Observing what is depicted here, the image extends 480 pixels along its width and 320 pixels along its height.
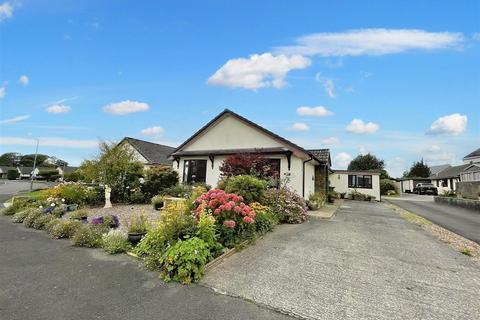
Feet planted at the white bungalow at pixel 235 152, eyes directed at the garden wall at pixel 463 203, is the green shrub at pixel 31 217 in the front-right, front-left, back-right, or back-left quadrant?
back-right

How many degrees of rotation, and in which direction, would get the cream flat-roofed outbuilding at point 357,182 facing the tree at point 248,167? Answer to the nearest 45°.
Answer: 0° — it already faces it

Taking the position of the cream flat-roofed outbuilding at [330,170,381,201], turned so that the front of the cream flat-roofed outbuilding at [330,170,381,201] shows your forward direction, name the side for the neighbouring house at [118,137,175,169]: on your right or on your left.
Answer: on your right

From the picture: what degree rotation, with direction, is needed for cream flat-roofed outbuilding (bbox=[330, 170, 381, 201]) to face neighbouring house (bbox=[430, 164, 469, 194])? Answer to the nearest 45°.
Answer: approximately 135° to its left

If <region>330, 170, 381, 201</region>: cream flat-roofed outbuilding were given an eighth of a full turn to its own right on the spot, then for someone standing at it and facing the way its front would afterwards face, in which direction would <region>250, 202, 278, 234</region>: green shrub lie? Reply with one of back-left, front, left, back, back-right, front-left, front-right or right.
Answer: front-left

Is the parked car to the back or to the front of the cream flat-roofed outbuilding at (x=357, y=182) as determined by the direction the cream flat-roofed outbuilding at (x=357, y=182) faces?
to the back

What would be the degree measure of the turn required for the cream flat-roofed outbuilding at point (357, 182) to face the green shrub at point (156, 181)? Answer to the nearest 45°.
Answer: approximately 45° to its right

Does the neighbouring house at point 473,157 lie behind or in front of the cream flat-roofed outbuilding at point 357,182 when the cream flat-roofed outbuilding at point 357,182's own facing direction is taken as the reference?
behind

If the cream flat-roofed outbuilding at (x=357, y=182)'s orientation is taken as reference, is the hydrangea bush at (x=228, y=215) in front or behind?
in front

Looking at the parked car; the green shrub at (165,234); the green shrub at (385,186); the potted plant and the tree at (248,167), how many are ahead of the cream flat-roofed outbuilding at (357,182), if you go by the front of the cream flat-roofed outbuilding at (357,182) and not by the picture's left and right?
3

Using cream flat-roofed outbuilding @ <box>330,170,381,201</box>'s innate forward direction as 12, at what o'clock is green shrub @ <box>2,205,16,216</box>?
The green shrub is roughly at 1 o'clock from the cream flat-roofed outbuilding.

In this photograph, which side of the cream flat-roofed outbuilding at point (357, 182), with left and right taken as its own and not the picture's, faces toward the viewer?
front

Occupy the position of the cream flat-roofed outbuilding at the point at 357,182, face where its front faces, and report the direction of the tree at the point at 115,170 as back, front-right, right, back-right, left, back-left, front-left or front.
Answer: front-right

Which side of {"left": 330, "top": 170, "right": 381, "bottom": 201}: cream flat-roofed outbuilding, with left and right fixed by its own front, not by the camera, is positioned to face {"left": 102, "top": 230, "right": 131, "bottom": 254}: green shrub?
front

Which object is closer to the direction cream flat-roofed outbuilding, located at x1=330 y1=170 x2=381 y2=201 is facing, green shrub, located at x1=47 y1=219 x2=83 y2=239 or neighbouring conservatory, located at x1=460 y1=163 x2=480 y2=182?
the green shrub

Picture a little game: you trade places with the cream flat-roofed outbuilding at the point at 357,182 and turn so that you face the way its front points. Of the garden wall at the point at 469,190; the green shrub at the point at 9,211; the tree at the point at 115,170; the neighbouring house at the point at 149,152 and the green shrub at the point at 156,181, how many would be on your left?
1

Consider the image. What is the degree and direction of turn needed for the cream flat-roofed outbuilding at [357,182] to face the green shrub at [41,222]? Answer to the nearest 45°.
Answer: approximately 45° to its right

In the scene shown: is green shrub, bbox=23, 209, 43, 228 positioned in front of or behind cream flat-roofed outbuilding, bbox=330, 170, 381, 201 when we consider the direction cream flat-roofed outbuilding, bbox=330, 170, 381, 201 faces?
in front

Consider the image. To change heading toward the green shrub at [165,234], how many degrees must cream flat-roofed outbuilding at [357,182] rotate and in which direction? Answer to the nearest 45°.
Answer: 0° — it already faces it
